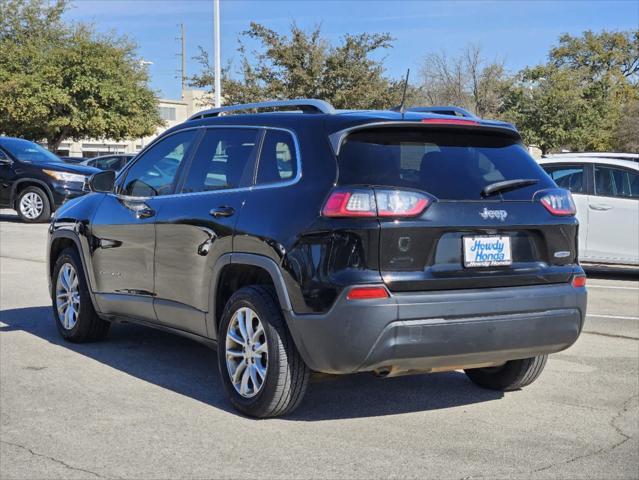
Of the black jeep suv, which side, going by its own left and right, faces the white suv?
right

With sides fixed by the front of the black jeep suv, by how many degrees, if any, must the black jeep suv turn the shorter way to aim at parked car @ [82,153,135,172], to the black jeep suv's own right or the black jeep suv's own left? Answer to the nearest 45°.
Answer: approximately 45° to the black jeep suv's own right

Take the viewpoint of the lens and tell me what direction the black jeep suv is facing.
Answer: facing away from the viewer and to the left of the viewer

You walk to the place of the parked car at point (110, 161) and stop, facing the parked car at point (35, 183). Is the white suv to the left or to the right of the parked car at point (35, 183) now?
left

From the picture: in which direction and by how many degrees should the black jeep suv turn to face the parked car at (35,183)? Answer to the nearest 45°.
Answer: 0° — it already faces it

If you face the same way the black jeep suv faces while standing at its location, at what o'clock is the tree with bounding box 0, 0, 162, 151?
The tree is roughly at 1 o'clock from the black jeep suv.

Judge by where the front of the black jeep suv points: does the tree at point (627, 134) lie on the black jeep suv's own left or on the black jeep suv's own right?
on the black jeep suv's own right

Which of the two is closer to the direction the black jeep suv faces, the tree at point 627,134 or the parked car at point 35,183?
the parked car

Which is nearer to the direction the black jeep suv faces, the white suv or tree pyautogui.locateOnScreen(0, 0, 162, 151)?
the tree
